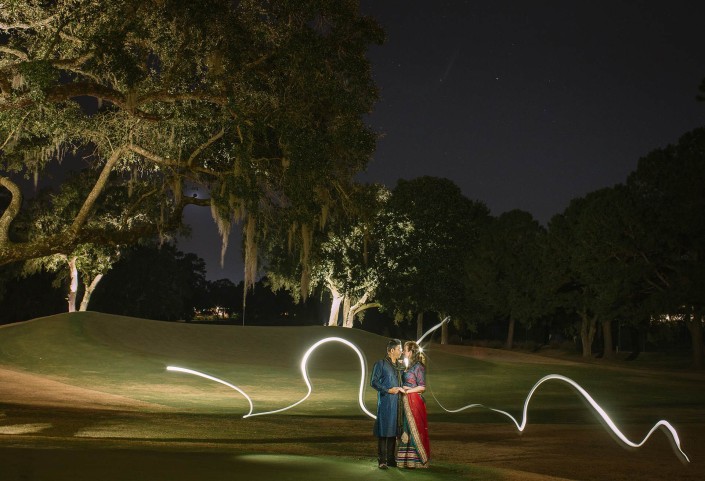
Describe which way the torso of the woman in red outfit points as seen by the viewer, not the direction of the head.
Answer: to the viewer's left

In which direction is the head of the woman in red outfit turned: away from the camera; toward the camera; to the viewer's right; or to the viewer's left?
to the viewer's left

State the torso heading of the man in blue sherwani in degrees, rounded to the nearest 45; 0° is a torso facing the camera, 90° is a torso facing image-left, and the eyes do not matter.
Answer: approximately 315°

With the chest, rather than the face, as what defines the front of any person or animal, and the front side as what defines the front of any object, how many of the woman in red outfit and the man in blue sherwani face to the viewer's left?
1
